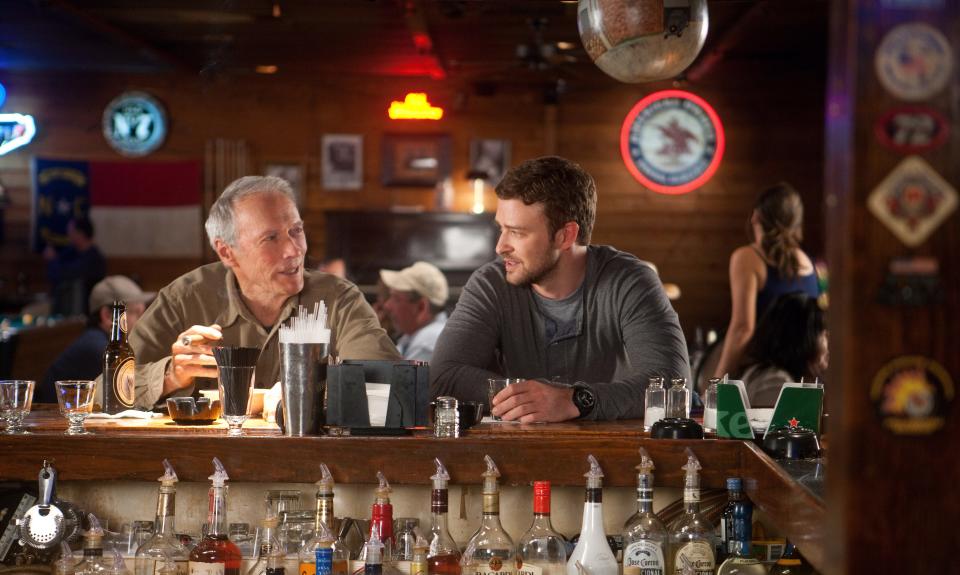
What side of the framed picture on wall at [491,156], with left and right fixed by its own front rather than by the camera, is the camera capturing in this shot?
front

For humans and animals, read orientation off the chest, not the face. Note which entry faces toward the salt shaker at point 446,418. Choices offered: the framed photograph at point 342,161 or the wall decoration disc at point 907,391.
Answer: the framed photograph

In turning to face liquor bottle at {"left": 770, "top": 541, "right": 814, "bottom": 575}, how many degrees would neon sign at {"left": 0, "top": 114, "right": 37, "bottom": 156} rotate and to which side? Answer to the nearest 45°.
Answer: approximately 45° to its left

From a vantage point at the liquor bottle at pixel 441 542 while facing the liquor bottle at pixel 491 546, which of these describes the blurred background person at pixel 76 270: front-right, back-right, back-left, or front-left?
back-left

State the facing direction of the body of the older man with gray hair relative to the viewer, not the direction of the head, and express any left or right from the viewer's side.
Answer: facing the viewer and to the right of the viewer

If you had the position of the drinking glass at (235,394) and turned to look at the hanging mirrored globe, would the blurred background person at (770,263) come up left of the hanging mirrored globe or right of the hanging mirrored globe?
left

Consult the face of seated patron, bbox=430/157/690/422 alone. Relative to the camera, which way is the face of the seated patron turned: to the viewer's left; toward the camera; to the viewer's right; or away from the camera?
to the viewer's left

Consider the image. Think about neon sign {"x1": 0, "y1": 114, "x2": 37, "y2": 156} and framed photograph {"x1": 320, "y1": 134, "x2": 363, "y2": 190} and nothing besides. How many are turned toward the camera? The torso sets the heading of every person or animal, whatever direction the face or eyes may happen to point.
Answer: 2

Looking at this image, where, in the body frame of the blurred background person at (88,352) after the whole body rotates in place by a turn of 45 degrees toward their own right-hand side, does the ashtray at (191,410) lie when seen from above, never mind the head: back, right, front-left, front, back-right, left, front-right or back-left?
front-right

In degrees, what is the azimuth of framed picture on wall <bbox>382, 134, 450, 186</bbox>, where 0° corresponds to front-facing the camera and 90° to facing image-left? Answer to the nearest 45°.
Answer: approximately 0°

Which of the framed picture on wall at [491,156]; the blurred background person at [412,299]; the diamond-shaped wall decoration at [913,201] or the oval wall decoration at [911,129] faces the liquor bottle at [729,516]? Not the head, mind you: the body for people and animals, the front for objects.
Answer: the framed picture on wall

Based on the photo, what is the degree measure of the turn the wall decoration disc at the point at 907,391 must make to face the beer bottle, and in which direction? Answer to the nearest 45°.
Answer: approximately 135° to its right

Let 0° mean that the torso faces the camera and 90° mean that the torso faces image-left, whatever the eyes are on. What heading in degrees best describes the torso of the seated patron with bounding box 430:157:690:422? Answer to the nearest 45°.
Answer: approximately 0°

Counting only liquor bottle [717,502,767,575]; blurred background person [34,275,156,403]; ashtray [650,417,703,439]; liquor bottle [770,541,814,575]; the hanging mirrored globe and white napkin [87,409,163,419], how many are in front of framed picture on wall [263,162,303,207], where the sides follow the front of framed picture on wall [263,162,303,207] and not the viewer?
6

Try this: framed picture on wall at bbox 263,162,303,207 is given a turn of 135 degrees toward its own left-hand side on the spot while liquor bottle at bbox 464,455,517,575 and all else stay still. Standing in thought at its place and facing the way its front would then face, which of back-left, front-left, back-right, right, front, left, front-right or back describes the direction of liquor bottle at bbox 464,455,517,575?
back-right

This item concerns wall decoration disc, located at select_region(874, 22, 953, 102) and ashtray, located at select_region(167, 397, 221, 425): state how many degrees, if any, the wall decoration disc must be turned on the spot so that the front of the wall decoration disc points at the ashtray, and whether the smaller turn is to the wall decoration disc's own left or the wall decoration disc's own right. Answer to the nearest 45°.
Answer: approximately 135° to the wall decoration disc's own right
